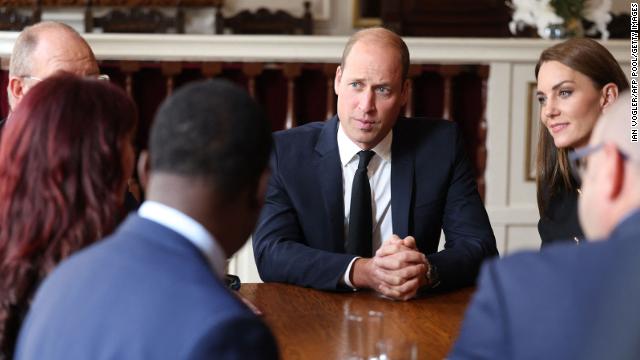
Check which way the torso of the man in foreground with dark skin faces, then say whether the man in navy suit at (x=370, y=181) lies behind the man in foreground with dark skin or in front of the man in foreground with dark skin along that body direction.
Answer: in front

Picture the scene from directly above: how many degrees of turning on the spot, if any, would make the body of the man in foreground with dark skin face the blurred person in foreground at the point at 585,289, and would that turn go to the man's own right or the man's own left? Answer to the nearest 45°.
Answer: approximately 45° to the man's own right

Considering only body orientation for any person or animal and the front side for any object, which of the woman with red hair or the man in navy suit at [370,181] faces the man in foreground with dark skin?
the man in navy suit

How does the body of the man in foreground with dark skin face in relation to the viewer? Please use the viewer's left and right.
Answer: facing away from the viewer and to the right of the viewer

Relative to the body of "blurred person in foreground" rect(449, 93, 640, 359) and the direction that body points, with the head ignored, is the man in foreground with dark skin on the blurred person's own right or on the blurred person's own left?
on the blurred person's own left

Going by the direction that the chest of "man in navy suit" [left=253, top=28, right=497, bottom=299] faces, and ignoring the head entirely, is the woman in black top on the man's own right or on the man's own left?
on the man's own left

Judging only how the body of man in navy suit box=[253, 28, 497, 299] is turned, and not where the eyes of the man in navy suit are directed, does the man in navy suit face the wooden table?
yes

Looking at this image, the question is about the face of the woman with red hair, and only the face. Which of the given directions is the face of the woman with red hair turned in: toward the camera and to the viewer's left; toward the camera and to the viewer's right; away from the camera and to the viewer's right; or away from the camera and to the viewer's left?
away from the camera and to the viewer's right

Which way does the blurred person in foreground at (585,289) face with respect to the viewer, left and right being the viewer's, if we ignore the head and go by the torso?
facing away from the viewer and to the left of the viewer

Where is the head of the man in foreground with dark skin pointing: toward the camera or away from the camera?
away from the camera

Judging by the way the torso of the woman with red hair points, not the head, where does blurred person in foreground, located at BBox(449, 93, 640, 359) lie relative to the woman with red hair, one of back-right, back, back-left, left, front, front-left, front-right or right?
right

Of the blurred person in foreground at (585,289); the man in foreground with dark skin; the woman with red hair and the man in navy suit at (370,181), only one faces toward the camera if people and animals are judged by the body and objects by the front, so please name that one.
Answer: the man in navy suit
